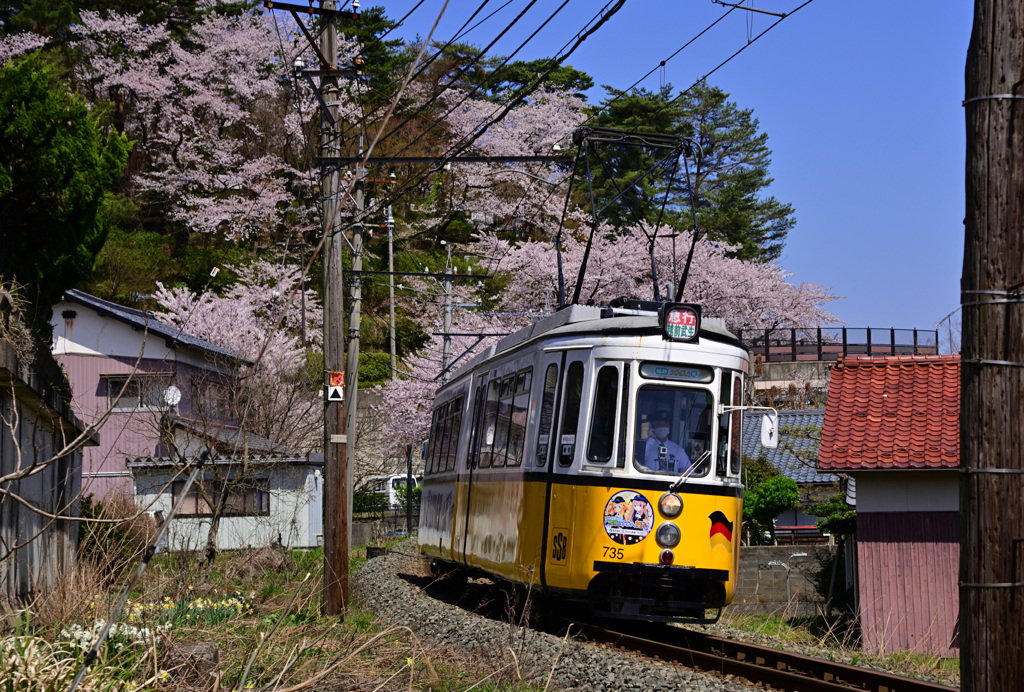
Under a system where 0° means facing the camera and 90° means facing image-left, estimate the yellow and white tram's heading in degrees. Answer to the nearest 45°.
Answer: approximately 315°

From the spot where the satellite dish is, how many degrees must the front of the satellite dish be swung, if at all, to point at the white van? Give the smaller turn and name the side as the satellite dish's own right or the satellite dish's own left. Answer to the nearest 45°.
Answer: approximately 135° to the satellite dish's own left

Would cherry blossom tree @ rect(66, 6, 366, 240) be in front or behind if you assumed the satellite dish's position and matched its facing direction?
behind

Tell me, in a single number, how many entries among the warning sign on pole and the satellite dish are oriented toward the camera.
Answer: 2

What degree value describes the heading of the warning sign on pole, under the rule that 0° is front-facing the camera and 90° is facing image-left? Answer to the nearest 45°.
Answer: approximately 0°

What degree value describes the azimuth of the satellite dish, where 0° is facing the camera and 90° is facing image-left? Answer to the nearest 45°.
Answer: approximately 0°

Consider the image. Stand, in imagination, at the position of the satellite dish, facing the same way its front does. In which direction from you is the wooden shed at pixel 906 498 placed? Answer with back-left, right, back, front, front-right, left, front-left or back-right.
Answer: front-left

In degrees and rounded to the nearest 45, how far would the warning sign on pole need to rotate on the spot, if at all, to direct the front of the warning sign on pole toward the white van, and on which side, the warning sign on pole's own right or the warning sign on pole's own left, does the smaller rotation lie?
approximately 180°
